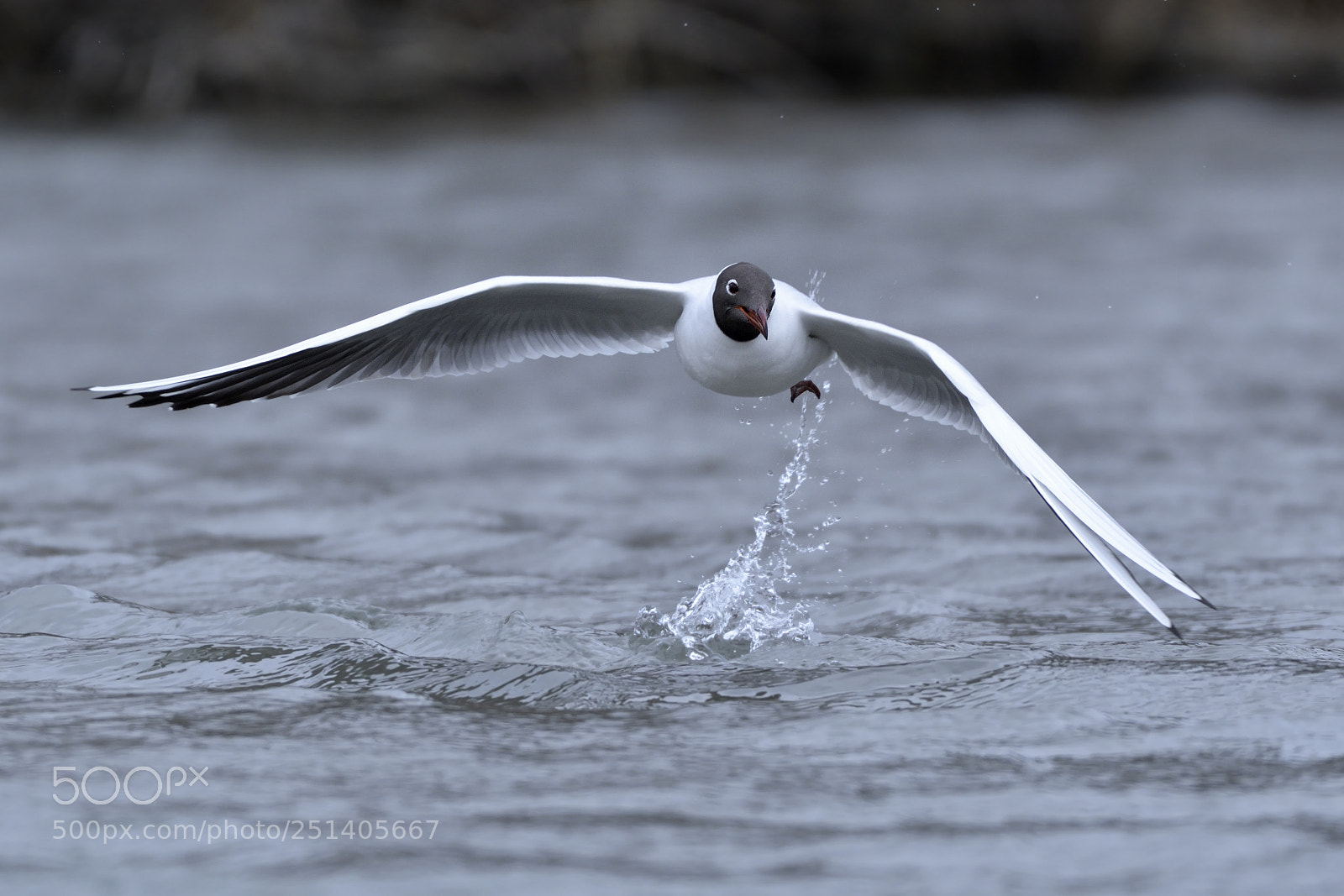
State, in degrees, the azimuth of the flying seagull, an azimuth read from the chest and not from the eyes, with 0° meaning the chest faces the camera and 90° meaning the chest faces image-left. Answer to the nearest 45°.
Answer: approximately 0°
